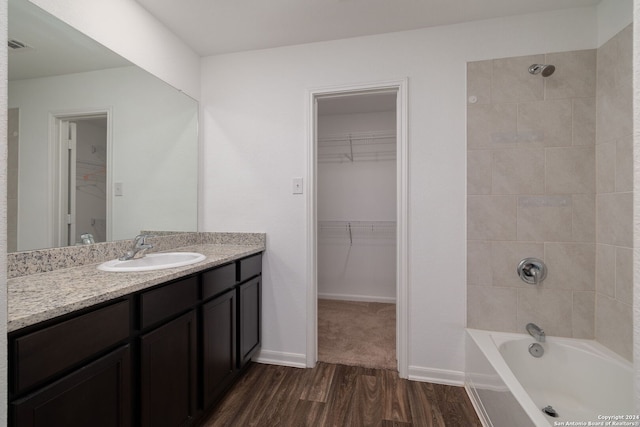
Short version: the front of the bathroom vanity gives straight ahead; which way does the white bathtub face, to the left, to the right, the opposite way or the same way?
the opposite way

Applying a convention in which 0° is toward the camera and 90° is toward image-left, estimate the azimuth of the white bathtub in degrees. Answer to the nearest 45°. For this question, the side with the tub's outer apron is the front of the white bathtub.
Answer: approximately 45°

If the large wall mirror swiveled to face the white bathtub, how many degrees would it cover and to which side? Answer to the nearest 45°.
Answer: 0° — it already faces it

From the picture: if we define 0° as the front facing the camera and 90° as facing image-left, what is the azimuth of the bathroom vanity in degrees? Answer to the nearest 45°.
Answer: approximately 315°

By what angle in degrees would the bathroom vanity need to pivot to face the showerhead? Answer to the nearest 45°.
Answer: approximately 45° to its left

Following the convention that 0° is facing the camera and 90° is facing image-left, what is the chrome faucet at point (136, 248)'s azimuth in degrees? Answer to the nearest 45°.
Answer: approximately 315°
